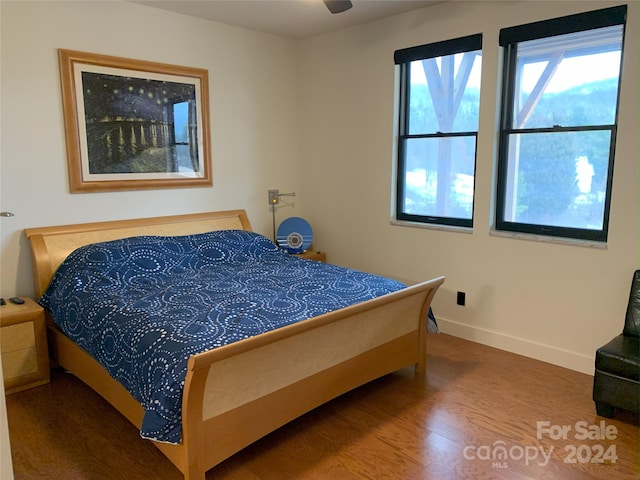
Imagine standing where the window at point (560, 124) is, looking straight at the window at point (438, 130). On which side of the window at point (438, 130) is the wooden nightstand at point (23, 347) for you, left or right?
left

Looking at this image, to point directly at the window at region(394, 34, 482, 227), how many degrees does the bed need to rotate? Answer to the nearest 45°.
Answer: approximately 90° to its left

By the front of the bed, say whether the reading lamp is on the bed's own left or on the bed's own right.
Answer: on the bed's own left

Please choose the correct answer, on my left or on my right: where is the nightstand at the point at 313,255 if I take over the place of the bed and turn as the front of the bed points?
on my left

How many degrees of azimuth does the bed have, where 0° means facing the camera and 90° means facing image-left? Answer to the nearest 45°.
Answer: approximately 315°

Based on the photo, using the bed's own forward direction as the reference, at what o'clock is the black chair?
The black chair is roughly at 11 o'clock from the bed.

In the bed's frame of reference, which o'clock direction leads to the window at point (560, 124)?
The window is roughly at 10 o'clock from the bed.

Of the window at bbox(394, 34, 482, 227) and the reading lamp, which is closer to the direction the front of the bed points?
the window
